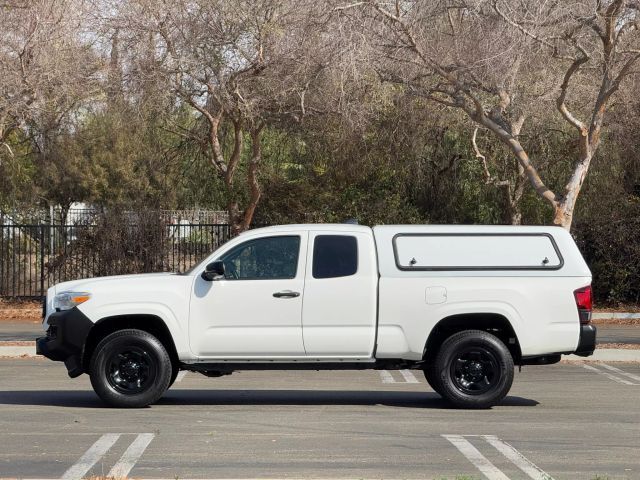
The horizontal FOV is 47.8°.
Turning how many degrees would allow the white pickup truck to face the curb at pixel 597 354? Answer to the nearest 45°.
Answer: approximately 135° to its right

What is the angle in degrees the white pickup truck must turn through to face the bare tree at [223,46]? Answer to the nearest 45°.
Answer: approximately 90° to its right

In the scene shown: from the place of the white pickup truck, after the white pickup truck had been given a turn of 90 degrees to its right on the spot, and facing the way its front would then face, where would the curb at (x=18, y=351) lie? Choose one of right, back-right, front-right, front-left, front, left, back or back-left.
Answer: front-left

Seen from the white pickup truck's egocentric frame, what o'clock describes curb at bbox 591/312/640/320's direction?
The curb is roughly at 4 o'clock from the white pickup truck.

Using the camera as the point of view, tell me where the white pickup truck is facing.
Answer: facing to the left of the viewer

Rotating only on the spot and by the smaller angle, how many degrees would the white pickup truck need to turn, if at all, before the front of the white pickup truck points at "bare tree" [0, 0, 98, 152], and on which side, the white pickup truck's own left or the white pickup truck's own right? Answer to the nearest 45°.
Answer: approximately 45° to the white pickup truck's own right

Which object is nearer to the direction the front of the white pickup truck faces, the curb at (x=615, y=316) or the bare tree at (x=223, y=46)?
the bare tree

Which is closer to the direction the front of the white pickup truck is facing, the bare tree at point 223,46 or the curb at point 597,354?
the bare tree
